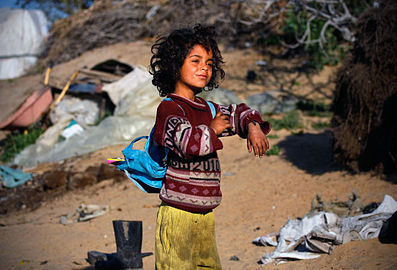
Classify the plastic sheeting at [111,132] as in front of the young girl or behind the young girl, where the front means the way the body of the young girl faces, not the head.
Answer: behind

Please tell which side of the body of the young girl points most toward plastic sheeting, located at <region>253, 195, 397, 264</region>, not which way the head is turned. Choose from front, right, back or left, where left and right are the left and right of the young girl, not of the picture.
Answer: left

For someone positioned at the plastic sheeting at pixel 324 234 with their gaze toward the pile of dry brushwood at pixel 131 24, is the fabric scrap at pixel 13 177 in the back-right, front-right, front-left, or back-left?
front-left

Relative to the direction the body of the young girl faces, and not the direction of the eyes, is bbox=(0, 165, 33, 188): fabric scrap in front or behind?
behind

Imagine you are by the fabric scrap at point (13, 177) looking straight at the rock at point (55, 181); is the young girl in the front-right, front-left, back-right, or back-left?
front-right

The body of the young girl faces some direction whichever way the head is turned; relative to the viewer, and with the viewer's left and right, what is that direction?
facing the viewer and to the right of the viewer

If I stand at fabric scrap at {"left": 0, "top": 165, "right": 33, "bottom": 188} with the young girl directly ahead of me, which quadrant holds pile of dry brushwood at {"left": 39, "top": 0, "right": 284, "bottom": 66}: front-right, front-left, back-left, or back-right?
back-left

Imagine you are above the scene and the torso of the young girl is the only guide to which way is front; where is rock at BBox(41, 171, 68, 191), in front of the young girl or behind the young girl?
behind

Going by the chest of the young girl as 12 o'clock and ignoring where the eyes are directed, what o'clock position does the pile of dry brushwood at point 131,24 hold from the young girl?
The pile of dry brushwood is roughly at 7 o'clock from the young girl.
